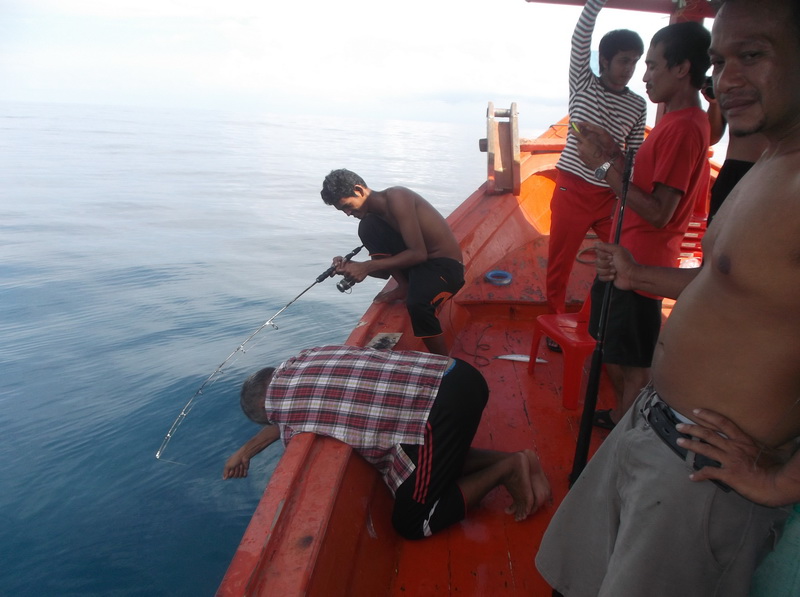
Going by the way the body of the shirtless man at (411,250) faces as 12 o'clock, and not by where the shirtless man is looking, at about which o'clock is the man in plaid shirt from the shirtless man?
The man in plaid shirt is roughly at 9 o'clock from the shirtless man.

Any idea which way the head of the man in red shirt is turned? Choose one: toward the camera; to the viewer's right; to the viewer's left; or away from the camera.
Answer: to the viewer's left

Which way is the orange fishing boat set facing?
away from the camera

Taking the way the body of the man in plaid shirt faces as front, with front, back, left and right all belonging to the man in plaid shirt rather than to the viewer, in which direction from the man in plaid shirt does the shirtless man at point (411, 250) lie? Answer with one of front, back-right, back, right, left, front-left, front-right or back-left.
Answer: right

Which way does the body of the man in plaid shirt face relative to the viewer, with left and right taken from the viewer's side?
facing to the left of the viewer

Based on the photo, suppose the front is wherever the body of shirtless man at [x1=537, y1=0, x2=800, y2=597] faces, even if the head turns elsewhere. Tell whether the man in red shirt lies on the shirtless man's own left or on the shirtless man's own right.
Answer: on the shirtless man's own right

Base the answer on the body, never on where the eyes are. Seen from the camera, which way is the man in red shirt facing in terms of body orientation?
to the viewer's left

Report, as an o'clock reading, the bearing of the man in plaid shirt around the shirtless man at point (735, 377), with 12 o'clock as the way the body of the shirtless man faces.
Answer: The man in plaid shirt is roughly at 2 o'clock from the shirtless man.
